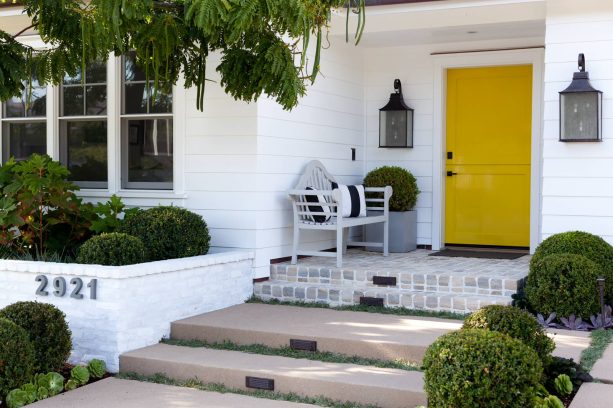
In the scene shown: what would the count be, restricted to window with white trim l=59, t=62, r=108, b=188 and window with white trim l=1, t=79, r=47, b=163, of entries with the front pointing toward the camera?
2

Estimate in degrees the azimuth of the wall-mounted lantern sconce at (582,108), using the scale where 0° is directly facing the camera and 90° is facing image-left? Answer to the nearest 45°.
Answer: approximately 0°

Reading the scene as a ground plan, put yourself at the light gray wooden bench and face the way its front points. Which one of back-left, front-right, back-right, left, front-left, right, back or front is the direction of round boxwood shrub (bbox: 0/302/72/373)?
right

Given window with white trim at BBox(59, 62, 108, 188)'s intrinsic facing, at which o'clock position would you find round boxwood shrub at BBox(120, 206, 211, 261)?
The round boxwood shrub is roughly at 11 o'clock from the window with white trim.

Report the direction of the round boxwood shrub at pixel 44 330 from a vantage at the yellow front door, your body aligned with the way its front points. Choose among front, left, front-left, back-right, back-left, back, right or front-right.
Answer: front-right

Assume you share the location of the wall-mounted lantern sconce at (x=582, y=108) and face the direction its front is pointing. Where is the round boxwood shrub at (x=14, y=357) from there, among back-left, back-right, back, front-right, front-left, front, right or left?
front-right

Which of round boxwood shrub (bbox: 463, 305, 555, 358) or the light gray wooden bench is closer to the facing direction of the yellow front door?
the round boxwood shrub

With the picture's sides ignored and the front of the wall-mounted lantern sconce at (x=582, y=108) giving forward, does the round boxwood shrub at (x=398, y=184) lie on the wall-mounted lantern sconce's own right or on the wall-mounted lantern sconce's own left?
on the wall-mounted lantern sconce's own right

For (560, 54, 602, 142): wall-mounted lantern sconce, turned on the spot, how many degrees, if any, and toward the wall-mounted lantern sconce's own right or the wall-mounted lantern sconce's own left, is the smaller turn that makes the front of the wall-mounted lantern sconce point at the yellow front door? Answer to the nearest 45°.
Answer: approximately 135° to the wall-mounted lantern sconce's own right

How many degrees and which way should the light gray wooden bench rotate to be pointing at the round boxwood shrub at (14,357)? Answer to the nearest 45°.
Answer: approximately 90° to its right

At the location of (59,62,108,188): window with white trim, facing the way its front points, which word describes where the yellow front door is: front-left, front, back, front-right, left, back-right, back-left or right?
left

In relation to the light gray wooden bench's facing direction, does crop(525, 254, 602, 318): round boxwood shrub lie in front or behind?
in front

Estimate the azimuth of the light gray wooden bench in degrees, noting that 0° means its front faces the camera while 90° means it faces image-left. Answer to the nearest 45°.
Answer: approximately 315°

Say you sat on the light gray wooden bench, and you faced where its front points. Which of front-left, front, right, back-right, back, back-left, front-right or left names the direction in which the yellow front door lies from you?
left
